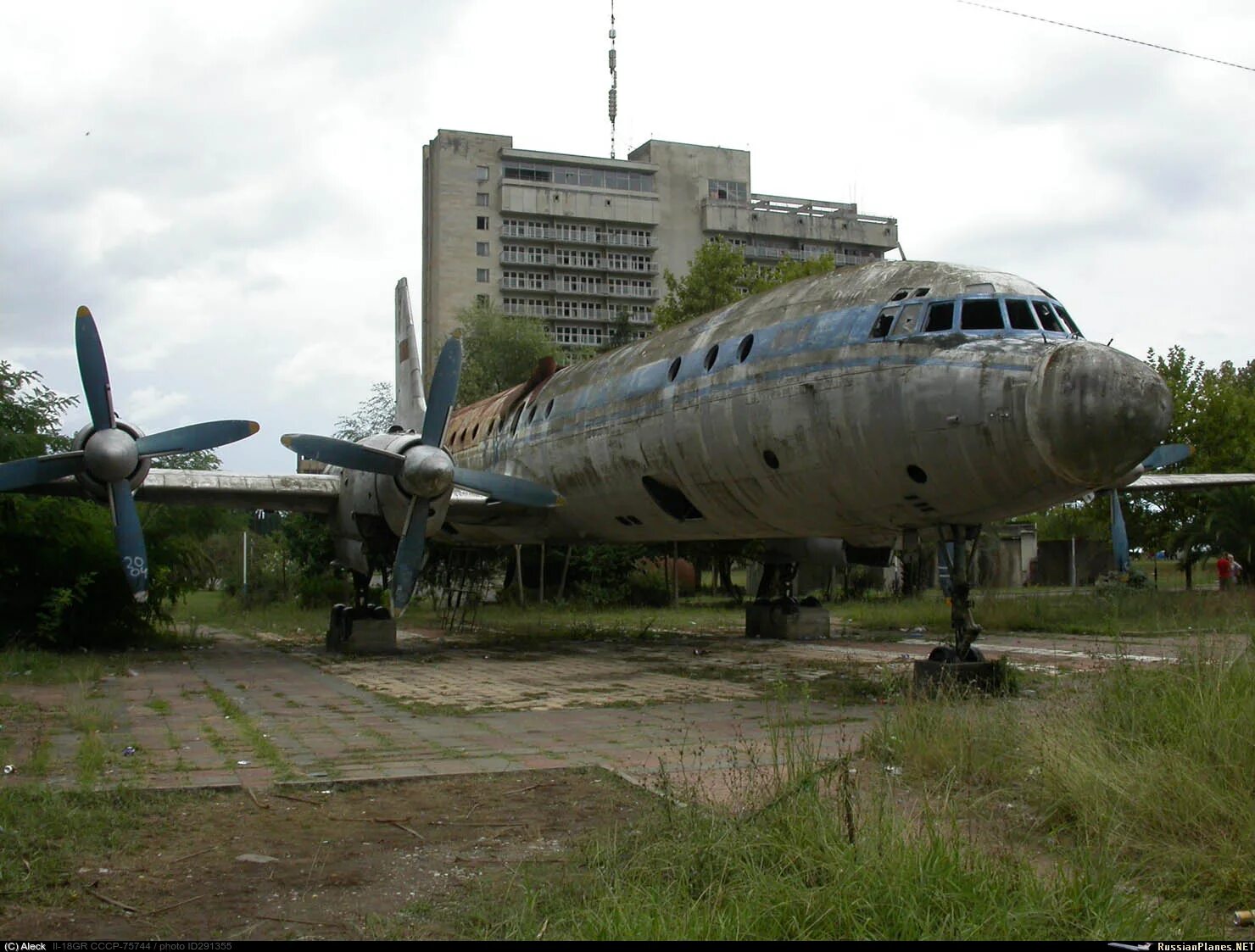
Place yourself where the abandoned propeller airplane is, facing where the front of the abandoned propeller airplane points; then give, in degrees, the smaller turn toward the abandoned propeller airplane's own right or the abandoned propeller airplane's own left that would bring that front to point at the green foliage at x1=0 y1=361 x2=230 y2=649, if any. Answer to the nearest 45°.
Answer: approximately 180°

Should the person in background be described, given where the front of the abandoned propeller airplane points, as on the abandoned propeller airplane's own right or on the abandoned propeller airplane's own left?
on the abandoned propeller airplane's own left

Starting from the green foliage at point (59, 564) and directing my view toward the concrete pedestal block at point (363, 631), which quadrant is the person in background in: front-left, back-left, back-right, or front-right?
front-left

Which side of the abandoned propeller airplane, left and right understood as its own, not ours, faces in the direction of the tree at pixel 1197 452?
left

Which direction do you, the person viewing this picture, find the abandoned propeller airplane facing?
facing the viewer and to the right of the viewer
